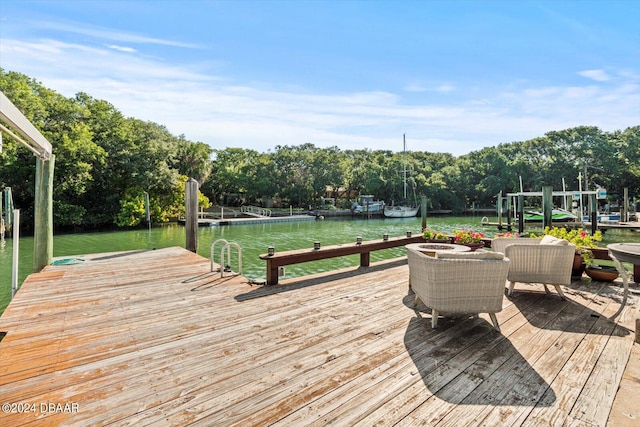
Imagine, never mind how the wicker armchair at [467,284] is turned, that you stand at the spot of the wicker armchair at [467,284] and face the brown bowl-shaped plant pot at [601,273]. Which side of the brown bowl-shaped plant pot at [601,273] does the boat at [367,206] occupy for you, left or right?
left

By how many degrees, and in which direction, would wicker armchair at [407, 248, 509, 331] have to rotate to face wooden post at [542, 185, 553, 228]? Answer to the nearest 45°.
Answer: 0° — it already faces it

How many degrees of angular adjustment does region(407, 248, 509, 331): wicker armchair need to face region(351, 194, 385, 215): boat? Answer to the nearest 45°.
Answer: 0° — it already faces it

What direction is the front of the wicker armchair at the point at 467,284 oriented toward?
away from the camera

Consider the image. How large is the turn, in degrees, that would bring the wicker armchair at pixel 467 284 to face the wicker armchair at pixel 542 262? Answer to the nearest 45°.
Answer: approximately 45° to its right

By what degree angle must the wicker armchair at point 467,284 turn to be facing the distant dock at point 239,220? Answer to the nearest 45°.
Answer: approximately 45° to its left

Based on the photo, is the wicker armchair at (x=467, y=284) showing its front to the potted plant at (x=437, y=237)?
yes

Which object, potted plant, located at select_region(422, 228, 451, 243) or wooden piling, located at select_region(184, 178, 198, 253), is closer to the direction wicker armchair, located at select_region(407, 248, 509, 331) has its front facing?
the potted plant

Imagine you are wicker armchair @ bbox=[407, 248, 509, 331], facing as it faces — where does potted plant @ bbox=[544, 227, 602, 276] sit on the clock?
The potted plant is roughly at 1 o'clock from the wicker armchair.
